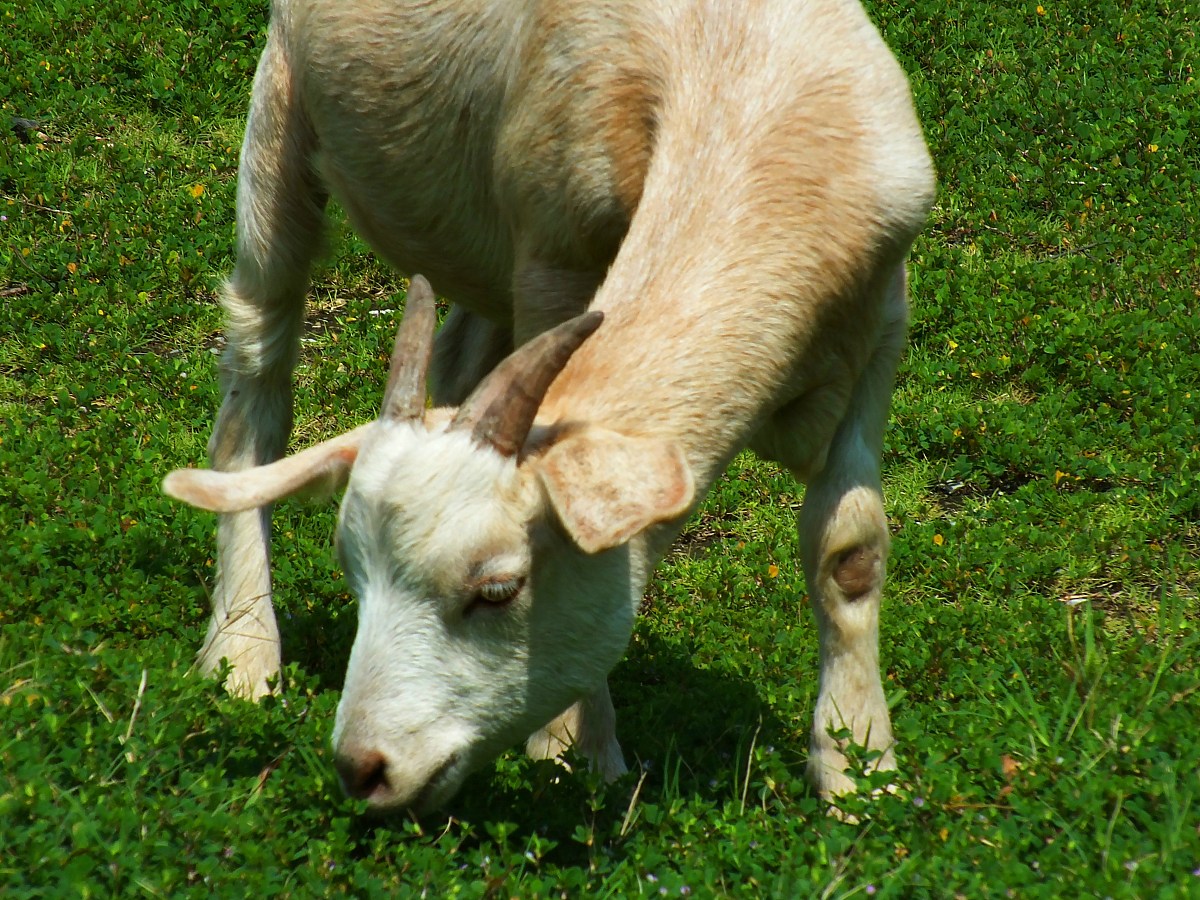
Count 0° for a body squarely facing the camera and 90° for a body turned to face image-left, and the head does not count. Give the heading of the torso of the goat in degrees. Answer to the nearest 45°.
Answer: approximately 315°
